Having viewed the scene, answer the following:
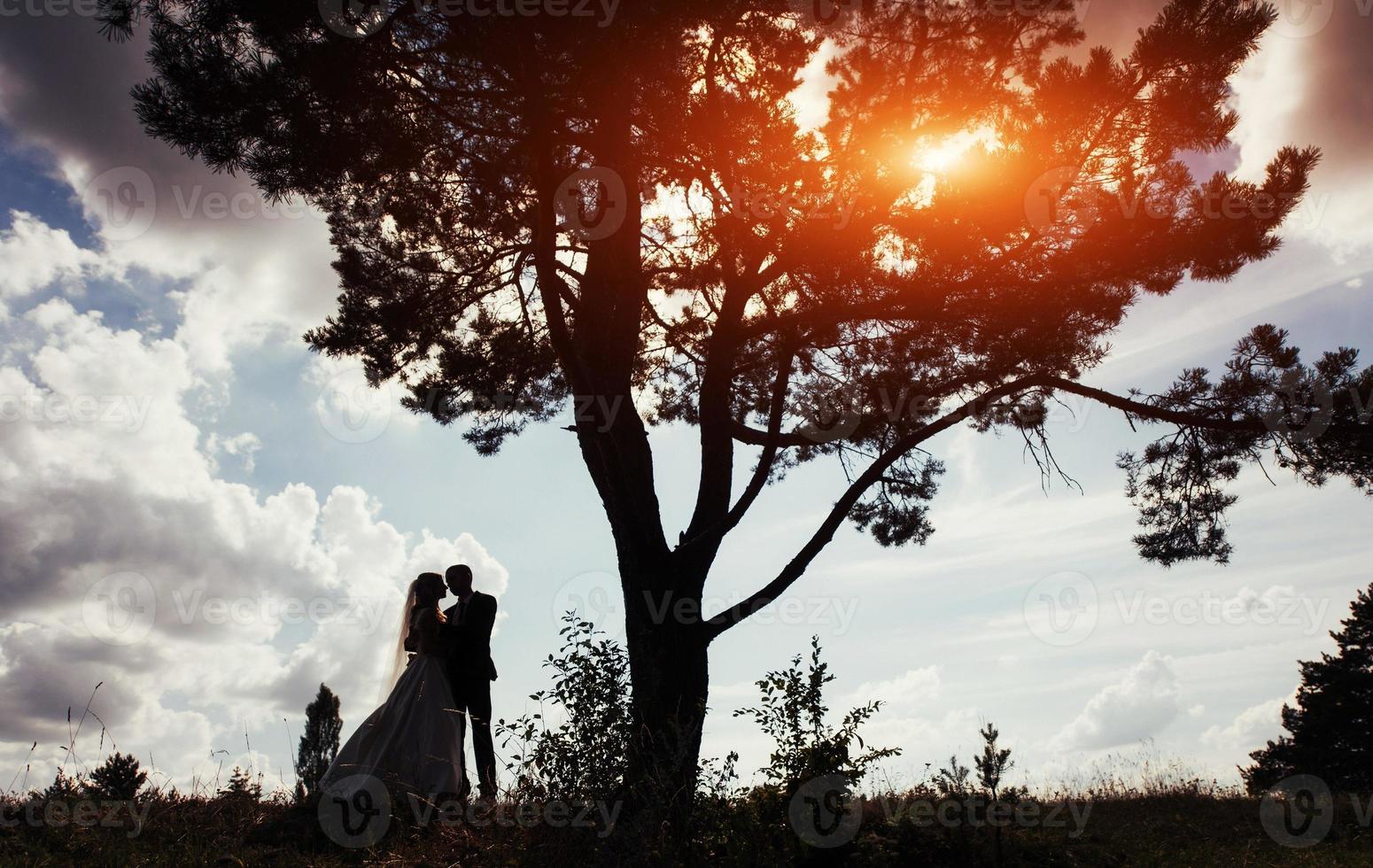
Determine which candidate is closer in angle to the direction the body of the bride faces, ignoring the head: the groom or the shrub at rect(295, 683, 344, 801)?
the groom

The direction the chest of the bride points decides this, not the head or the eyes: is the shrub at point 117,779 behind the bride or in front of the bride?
behind

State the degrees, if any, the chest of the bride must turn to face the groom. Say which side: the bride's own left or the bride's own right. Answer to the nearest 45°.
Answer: approximately 45° to the bride's own left

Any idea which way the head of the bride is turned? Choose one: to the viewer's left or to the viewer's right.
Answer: to the viewer's right

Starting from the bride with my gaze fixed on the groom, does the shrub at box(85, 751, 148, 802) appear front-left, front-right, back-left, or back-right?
back-left

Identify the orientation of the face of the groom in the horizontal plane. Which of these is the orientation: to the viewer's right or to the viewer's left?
to the viewer's left

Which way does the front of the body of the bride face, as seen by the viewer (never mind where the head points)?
to the viewer's right

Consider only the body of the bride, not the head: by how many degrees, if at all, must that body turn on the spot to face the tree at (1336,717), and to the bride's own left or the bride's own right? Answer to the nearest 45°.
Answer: approximately 45° to the bride's own left
